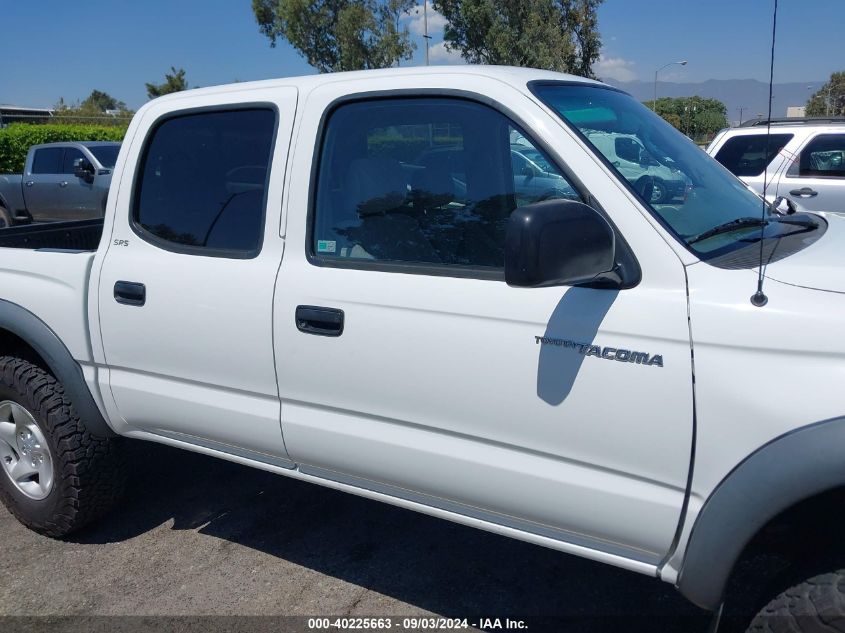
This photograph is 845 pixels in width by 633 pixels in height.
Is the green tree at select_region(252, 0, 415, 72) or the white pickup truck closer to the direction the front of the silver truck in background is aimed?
the white pickup truck

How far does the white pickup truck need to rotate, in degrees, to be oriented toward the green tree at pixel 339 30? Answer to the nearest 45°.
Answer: approximately 135° to its left

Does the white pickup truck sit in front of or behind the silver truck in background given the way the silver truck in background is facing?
in front

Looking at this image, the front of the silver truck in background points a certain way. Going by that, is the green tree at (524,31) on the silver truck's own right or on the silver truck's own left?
on the silver truck's own left

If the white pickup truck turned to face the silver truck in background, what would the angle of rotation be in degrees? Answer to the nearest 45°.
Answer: approximately 180°

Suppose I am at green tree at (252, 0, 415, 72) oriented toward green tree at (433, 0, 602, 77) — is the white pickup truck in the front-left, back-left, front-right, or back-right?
front-right

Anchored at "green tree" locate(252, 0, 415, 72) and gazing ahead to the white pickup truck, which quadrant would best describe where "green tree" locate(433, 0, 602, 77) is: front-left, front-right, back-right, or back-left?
front-left

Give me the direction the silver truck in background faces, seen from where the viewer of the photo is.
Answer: facing the viewer and to the right of the viewer

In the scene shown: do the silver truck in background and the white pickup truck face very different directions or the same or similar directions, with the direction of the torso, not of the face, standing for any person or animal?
same or similar directions

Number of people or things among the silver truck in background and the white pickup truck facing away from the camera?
0

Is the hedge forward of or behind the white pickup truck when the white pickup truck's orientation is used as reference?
behind
